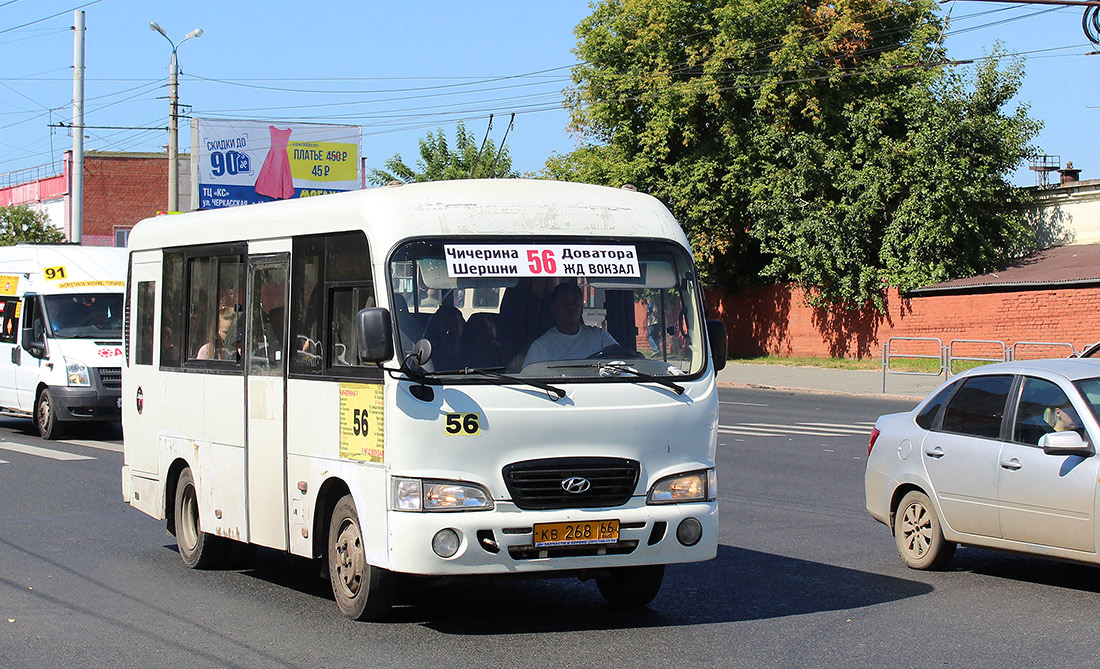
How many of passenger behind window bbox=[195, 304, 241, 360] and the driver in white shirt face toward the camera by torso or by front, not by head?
2

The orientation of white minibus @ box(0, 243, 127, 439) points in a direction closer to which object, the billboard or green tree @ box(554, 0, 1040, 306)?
the green tree

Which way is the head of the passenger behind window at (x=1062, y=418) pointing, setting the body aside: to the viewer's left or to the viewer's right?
to the viewer's right

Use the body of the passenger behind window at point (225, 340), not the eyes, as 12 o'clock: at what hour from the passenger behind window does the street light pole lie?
The street light pole is roughly at 6 o'clock from the passenger behind window.

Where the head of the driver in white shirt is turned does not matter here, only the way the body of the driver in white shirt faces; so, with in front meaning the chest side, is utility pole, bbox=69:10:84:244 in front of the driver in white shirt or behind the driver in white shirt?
behind

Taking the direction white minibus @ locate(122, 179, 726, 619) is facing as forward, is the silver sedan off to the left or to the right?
on its left

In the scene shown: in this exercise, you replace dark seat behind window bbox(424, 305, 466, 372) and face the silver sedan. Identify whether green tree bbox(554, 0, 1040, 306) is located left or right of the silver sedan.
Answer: left

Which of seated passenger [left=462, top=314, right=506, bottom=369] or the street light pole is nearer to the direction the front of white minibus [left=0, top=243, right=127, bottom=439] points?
the seated passenger

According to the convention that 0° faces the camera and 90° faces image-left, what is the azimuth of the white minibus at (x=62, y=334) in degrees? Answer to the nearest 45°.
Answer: approximately 315°

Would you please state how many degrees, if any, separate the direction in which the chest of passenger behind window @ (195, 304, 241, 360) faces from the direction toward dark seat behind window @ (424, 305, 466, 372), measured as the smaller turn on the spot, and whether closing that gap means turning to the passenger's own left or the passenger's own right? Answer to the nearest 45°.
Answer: approximately 45° to the passenger's own left

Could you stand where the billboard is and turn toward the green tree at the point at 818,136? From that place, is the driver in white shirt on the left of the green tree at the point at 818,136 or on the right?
right

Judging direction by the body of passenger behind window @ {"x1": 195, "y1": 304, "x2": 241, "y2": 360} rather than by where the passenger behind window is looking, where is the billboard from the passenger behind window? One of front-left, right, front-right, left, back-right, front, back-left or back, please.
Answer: back
